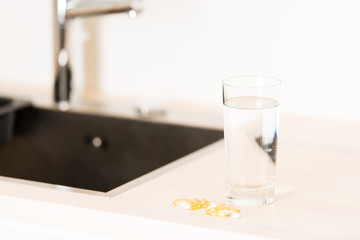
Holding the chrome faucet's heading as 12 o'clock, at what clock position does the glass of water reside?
The glass of water is roughly at 2 o'clock from the chrome faucet.

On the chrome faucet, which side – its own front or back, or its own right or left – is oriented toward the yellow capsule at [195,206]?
right

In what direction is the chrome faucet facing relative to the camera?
to the viewer's right
